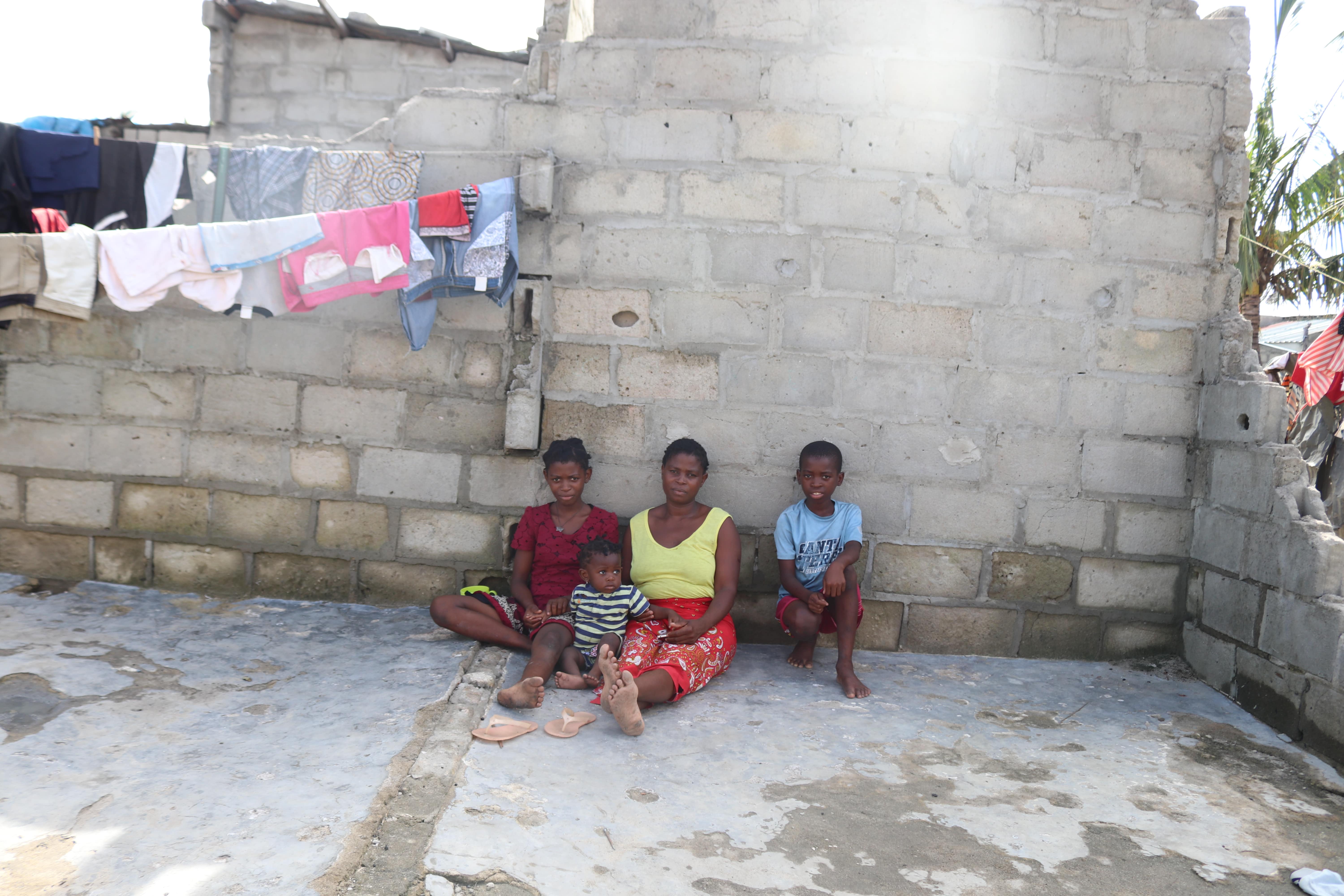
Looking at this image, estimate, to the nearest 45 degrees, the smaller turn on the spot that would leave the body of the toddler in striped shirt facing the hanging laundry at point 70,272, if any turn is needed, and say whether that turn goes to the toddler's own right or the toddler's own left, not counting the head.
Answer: approximately 90° to the toddler's own right

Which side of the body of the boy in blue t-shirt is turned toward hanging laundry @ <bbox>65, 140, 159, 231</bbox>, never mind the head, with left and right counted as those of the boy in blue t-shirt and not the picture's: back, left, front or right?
right

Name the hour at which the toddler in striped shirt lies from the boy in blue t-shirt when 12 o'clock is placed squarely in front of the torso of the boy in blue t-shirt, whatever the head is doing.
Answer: The toddler in striped shirt is roughly at 2 o'clock from the boy in blue t-shirt.

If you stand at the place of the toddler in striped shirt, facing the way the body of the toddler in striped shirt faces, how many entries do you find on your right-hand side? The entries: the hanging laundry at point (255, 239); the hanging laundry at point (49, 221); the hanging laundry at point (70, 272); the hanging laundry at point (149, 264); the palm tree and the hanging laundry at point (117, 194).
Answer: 5

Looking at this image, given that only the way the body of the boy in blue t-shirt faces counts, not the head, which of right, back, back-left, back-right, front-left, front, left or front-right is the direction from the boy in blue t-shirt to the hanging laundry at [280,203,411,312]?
right

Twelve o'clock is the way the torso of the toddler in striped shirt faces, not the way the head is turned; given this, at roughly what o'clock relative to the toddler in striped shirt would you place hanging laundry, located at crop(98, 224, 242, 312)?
The hanging laundry is roughly at 3 o'clock from the toddler in striped shirt.

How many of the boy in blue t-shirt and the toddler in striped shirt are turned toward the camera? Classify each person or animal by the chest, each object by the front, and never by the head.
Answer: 2

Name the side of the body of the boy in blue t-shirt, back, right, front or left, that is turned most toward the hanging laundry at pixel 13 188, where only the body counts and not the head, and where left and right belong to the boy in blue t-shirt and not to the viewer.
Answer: right

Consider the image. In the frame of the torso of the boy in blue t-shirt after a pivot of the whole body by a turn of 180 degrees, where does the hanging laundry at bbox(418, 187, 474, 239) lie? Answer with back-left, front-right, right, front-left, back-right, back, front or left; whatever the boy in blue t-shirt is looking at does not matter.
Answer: left

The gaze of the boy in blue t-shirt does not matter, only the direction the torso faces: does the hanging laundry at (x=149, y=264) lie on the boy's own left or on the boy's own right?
on the boy's own right

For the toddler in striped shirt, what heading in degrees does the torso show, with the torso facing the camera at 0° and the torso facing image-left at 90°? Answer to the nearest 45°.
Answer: approximately 0°

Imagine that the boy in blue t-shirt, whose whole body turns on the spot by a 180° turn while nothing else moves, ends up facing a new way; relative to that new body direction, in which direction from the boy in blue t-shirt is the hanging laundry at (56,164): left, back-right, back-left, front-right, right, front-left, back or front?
left
